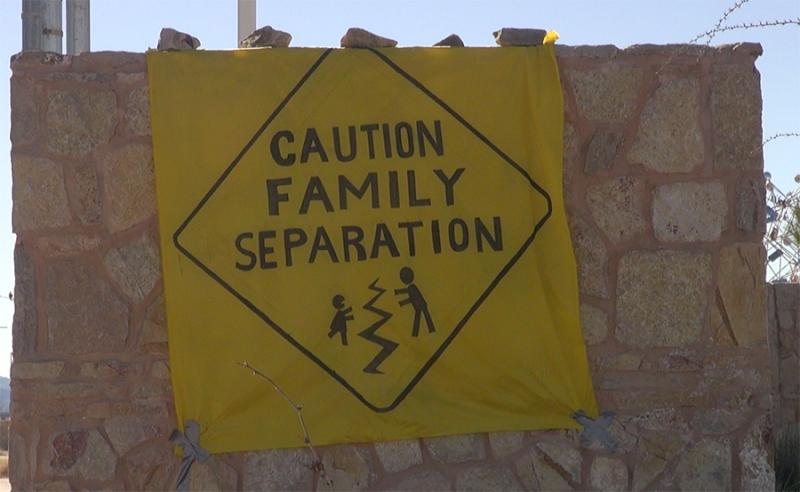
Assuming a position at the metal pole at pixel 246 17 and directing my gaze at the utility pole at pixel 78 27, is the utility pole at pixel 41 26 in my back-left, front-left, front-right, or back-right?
front-left

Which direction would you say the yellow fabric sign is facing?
toward the camera

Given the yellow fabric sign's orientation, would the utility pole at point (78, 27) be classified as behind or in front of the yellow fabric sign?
behind

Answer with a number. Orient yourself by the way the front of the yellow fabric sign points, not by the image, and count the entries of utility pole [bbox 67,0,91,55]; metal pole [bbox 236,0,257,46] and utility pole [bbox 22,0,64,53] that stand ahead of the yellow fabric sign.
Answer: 0

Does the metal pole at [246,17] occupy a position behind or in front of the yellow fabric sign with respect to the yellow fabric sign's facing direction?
behind

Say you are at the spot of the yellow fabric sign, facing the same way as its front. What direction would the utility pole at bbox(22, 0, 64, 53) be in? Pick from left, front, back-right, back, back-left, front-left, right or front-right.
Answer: back-right
